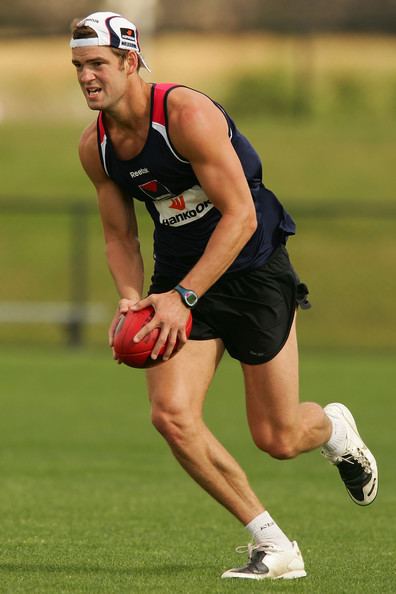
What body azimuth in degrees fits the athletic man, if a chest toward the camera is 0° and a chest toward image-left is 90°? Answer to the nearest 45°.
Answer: approximately 45°

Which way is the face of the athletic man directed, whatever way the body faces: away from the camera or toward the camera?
toward the camera

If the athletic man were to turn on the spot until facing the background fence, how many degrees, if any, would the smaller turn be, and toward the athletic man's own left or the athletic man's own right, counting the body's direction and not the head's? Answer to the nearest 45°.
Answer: approximately 135° to the athletic man's own right
